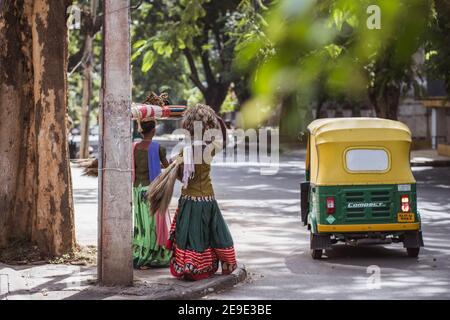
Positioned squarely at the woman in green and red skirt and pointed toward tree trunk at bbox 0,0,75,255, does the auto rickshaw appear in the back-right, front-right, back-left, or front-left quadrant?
back-right

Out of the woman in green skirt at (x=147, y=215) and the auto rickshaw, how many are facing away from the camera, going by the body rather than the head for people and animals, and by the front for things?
2

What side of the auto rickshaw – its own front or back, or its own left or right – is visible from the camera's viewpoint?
back

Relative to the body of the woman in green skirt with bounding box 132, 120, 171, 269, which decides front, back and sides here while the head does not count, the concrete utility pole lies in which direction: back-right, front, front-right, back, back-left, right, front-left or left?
back

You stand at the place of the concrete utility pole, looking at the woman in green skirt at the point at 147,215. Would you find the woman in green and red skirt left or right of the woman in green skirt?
right

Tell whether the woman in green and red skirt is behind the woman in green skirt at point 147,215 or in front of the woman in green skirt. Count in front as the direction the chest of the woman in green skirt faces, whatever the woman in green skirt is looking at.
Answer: behind

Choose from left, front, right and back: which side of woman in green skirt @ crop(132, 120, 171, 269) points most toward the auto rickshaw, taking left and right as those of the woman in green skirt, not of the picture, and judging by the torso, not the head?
right

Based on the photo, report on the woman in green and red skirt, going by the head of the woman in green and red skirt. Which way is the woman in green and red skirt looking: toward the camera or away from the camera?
away from the camera

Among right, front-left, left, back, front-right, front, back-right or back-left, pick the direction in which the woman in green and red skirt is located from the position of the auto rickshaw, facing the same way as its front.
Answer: back-left

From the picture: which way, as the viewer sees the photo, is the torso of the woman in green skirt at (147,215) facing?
away from the camera

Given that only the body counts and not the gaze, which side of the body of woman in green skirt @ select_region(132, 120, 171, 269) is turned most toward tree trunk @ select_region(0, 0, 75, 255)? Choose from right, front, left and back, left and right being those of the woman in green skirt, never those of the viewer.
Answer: left

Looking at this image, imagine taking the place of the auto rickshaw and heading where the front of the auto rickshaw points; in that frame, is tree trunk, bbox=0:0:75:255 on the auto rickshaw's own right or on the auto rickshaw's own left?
on the auto rickshaw's own left
